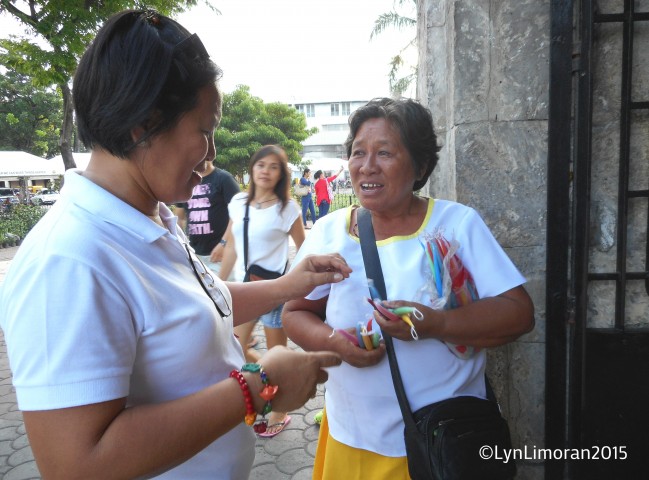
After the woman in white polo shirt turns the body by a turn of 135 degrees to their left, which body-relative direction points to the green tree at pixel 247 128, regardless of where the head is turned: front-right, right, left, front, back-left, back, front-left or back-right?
front-right

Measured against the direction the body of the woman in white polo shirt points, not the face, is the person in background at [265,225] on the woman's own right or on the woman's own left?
on the woman's own left

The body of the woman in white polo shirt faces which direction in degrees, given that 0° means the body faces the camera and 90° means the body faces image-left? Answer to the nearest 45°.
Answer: approximately 270°

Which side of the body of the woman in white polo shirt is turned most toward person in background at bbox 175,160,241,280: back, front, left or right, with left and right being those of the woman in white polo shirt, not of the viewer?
left

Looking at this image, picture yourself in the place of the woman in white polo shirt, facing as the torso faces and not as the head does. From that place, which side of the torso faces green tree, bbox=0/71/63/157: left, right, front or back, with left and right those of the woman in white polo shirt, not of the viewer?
left

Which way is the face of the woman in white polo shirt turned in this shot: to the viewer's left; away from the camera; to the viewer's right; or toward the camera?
to the viewer's right

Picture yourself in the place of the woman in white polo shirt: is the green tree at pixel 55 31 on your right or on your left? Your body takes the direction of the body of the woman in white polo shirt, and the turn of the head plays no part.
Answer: on your left
